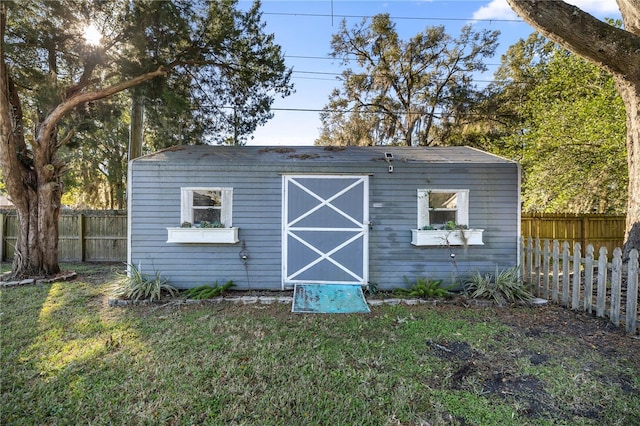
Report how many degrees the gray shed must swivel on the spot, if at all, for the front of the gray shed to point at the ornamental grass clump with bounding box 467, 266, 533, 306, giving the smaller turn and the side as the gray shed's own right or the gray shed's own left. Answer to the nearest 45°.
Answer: approximately 90° to the gray shed's own left

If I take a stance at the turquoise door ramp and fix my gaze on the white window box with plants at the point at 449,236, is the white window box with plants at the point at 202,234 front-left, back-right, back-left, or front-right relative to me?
back-left

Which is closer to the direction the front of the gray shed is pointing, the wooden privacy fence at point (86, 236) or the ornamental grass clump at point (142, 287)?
the ornamental grass clump

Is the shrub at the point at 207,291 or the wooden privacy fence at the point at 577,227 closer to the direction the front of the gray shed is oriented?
the shrub

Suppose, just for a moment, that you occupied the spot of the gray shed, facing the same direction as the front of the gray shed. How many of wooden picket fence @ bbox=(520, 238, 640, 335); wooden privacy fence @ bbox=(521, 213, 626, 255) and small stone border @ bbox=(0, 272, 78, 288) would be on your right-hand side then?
1

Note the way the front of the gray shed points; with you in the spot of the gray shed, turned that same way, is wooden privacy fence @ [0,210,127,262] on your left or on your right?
on your right

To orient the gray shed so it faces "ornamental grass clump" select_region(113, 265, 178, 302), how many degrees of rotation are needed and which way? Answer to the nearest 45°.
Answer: approximately 90° to its right

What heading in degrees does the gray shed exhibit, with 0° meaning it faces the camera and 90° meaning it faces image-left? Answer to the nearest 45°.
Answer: approximately 0°
